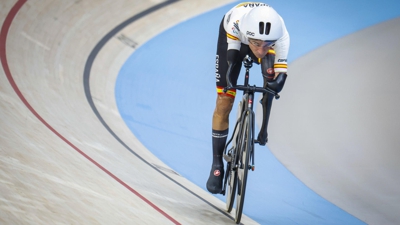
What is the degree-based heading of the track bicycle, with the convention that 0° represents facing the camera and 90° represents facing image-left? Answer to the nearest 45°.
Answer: approximately 0°
